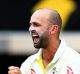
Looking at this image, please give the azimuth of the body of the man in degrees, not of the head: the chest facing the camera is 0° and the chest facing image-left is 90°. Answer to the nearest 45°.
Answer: approximately 45°
